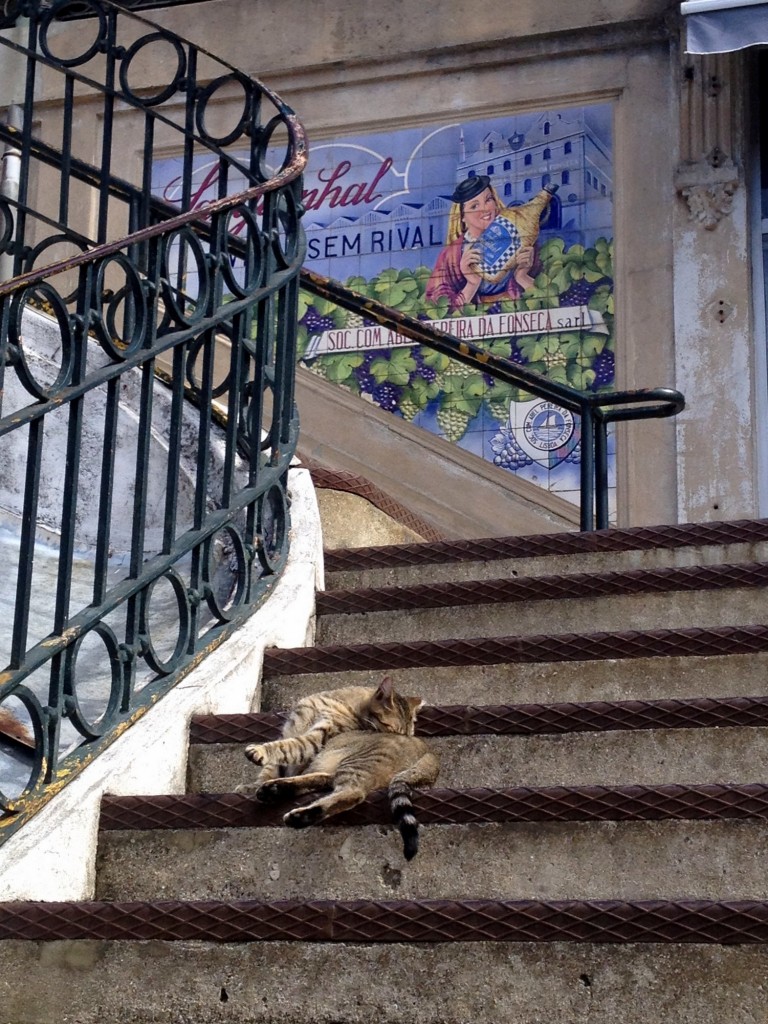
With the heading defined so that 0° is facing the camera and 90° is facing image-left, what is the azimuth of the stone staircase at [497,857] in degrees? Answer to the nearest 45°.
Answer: approximately 0°

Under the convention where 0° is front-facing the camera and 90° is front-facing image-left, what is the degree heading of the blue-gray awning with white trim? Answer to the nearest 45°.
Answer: approximately 0°

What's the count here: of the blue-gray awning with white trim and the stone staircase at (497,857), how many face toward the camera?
2

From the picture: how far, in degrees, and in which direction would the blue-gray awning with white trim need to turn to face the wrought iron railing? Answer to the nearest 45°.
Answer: approximately 45° to its right
